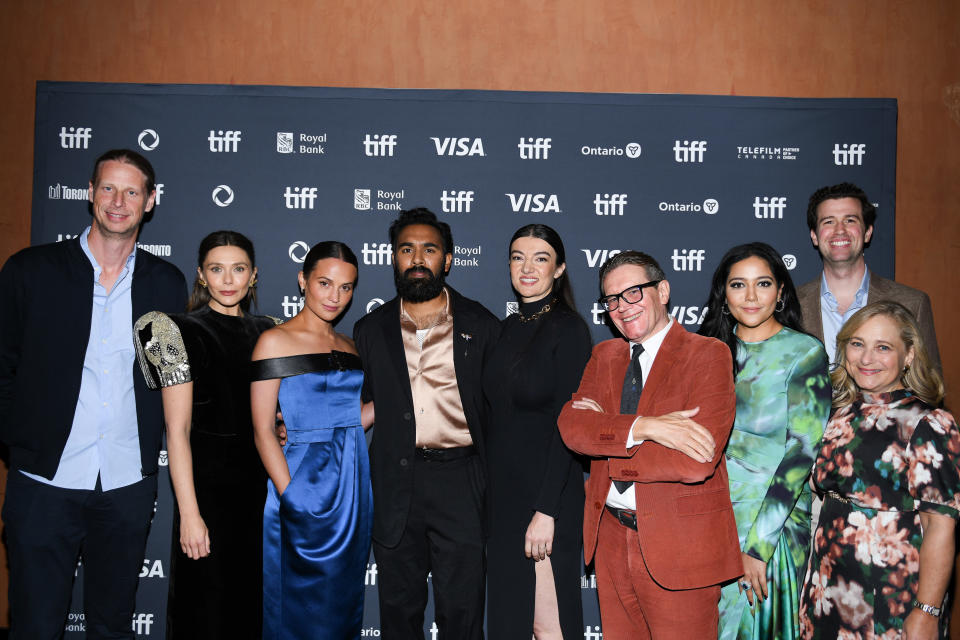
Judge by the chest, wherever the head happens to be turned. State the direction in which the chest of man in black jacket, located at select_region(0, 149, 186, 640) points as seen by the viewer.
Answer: toward the camera

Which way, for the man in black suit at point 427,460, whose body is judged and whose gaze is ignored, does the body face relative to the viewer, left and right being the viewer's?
facing the viewer

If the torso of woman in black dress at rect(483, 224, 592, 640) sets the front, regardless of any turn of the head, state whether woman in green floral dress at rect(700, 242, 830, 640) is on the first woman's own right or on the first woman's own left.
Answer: on the first woman's own left

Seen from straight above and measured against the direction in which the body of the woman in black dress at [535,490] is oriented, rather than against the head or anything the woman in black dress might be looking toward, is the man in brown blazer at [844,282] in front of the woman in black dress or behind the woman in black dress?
behind

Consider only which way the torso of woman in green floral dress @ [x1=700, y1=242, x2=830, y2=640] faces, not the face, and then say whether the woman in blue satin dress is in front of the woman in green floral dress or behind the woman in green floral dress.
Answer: in front

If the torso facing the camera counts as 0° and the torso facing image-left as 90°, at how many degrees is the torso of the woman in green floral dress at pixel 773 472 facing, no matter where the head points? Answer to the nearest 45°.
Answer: approximately 45°

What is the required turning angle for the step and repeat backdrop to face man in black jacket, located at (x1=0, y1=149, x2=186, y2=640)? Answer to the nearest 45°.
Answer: approximately 45° to its right

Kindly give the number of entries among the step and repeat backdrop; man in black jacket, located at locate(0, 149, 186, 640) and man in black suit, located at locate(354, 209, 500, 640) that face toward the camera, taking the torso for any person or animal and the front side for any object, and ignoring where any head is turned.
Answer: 3

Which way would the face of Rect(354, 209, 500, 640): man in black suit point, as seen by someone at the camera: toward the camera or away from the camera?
toward the camera

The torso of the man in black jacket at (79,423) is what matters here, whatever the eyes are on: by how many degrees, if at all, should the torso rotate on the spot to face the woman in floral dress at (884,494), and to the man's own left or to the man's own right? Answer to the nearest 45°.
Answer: approximately 45° to the man's own left

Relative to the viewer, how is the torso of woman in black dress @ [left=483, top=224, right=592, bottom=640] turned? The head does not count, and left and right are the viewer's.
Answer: facing the viewer and to the left of the viewer

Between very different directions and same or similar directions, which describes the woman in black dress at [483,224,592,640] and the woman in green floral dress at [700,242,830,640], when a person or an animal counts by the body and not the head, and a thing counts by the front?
same or similar directions
